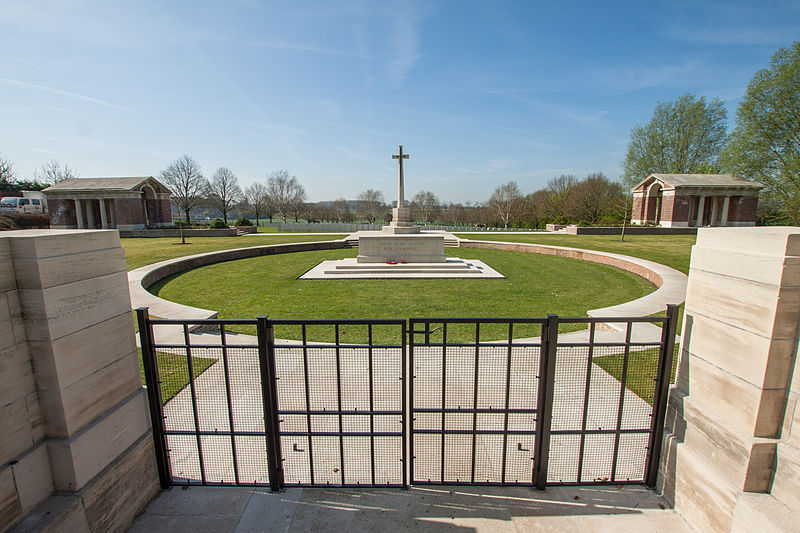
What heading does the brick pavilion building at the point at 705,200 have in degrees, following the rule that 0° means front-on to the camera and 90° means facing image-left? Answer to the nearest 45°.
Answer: approximately 45°

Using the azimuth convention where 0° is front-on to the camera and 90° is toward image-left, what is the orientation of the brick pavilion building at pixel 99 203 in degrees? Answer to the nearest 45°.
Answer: approximately 315°

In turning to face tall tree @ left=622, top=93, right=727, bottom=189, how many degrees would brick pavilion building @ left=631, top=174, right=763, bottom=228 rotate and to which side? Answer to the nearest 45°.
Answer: approximately 135° to its right

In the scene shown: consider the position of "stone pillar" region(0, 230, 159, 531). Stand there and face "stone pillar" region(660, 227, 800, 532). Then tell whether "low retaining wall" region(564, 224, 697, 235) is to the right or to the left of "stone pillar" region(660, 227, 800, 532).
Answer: left

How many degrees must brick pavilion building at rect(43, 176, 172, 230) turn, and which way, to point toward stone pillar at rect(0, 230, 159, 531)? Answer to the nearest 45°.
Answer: approximately 45° to its right

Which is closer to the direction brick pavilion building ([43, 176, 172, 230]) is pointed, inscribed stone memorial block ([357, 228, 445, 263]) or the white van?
the inscribed stone memorial block
